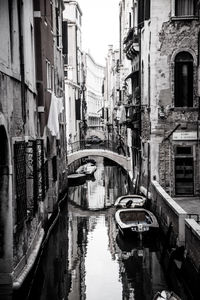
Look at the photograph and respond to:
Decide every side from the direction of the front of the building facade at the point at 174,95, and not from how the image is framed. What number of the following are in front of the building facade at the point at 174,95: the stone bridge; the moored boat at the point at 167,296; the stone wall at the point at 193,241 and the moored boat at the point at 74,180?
2

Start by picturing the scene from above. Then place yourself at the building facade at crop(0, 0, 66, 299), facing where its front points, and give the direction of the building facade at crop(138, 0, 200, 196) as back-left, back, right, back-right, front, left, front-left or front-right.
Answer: front-left

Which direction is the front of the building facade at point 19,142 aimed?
to the viewer's right
